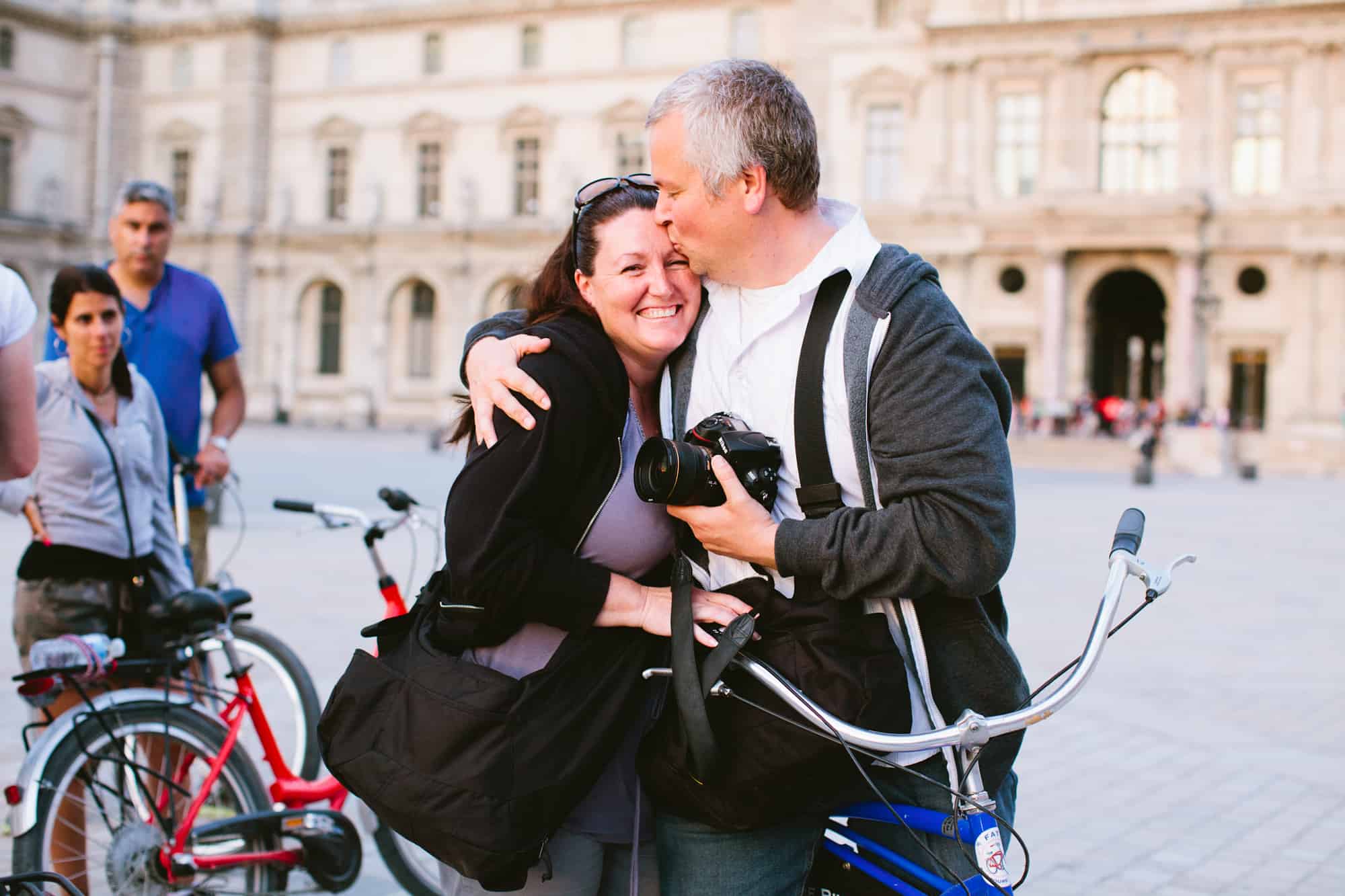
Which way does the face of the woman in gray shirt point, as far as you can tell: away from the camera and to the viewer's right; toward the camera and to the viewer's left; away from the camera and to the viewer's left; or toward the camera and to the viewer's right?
toward the camera and to the viewer's right

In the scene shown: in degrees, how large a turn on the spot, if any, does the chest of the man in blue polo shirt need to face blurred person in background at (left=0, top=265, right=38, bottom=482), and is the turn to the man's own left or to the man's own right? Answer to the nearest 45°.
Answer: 0° — they already face them

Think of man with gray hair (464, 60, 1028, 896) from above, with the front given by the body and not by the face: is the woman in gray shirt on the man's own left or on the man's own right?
on the man's own right

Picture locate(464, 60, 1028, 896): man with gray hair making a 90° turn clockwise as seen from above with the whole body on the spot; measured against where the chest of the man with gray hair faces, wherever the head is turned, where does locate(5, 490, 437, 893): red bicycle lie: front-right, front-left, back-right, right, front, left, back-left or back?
front

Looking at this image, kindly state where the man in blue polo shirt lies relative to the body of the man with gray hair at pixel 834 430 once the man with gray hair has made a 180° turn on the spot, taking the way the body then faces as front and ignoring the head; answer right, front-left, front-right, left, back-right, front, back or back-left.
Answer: left

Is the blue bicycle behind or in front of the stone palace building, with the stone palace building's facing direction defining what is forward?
in front

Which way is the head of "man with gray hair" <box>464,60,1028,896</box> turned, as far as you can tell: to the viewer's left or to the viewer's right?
to the viewer's left

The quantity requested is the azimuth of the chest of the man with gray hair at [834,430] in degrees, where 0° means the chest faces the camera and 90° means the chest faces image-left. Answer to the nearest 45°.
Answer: approximately 45°

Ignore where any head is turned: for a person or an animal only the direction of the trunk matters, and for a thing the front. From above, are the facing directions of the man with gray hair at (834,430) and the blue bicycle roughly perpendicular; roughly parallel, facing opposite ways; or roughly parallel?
roughly perpendicular

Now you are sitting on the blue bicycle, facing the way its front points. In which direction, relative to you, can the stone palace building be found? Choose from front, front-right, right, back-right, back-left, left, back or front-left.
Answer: back-left

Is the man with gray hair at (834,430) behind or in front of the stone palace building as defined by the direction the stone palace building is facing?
in front
